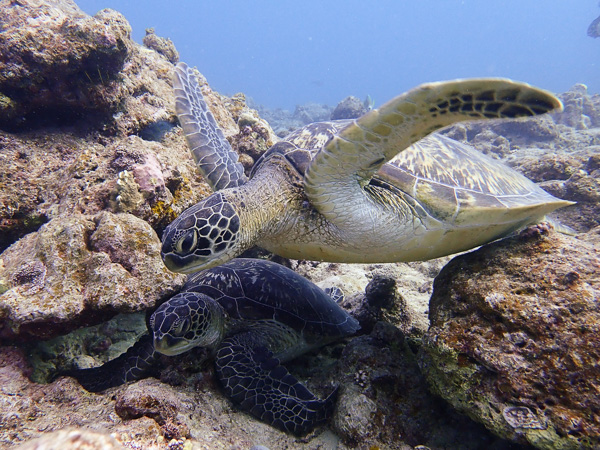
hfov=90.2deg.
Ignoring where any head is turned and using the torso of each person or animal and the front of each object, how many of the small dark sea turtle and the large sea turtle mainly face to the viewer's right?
0

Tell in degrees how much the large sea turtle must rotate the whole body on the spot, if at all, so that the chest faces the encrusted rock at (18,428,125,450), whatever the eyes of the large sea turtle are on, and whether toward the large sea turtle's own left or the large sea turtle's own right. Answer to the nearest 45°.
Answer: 0° — it already faces it

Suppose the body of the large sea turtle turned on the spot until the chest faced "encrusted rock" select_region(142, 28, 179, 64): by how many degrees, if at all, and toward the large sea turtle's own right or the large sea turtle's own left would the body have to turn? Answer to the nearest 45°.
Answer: approximately 90° to the large sea turtle's own right

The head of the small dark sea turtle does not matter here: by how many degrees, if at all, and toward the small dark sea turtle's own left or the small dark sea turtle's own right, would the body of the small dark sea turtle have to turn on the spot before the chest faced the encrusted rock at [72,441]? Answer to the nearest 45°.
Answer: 0° — it already faces it

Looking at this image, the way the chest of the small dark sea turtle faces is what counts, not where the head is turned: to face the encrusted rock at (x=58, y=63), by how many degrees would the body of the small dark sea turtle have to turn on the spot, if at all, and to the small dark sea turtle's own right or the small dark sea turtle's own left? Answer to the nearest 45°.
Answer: approximately 90° to the small dark sea turtle's own right

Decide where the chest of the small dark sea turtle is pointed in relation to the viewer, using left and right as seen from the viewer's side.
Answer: facing the viewer and to the left of the viewer

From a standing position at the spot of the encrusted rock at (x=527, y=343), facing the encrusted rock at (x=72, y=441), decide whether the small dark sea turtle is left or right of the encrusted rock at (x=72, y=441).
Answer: right

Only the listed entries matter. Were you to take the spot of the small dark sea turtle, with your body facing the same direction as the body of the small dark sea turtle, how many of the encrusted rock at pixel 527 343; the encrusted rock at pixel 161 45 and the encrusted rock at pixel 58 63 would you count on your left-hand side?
1

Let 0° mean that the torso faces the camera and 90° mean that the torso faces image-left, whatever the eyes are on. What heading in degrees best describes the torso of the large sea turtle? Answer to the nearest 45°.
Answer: approximately 45°

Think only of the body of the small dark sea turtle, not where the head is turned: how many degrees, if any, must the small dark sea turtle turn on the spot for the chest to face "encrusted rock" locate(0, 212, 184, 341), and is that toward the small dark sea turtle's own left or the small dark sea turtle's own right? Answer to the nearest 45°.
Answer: approximately 45° to the small dark sea turtle's own right
